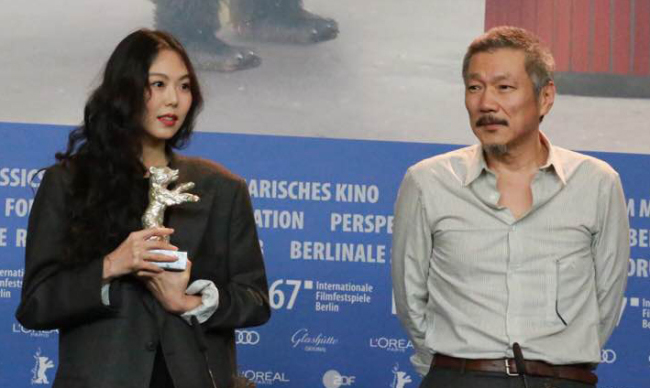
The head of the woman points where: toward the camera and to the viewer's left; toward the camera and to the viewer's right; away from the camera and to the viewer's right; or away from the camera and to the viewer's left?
toward the camera and to the viewer's right

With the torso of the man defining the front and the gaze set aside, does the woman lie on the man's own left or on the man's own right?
on the man's own right

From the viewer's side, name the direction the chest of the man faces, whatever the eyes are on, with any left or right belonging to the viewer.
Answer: facing the viewer

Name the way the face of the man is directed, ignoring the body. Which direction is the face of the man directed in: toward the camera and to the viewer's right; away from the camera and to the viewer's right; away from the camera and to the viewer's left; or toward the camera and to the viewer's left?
toward the camera and to the viewer's left
